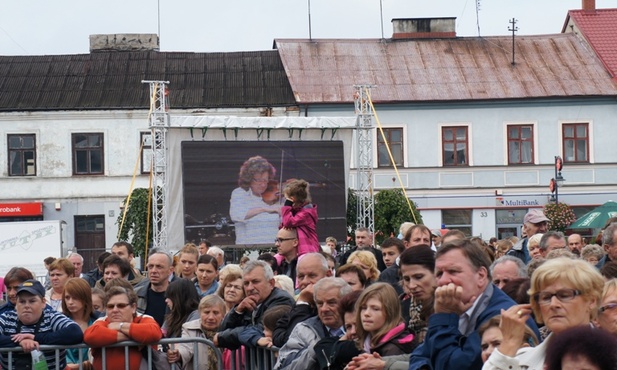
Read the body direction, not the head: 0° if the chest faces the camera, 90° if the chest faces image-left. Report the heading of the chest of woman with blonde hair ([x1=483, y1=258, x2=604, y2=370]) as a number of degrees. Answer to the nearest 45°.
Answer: approximately 45°

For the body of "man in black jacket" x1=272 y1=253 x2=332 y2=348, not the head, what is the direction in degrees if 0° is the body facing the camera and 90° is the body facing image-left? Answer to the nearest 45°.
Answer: approximately 45°

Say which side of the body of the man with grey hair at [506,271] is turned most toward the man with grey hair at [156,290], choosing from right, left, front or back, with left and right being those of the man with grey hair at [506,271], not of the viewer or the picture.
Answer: right
